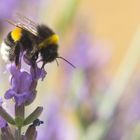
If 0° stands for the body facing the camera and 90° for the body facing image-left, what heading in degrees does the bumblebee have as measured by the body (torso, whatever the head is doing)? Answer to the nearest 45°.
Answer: approximately 270°

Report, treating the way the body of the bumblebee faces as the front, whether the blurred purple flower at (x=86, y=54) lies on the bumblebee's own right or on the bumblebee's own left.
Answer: on the bumblebee's own left
